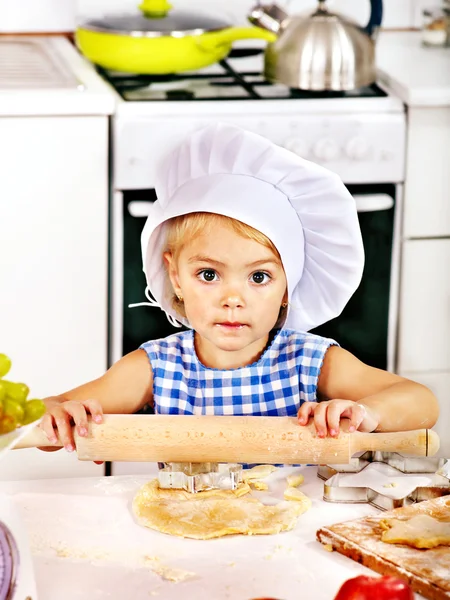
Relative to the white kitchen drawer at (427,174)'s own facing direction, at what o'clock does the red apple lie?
The red apple is roughly at 12 o'clock from the white kitchen drawer.

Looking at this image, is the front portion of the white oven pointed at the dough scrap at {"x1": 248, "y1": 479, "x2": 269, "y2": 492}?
yes

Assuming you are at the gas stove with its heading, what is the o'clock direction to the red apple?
The red apple is roughly at 12 o'clock from the gas stove.

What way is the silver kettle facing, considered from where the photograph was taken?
facing to the left of the viewer

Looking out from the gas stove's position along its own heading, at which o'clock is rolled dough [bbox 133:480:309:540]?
The rolled dough is roughly at 12 o'clock from the gas stove.
